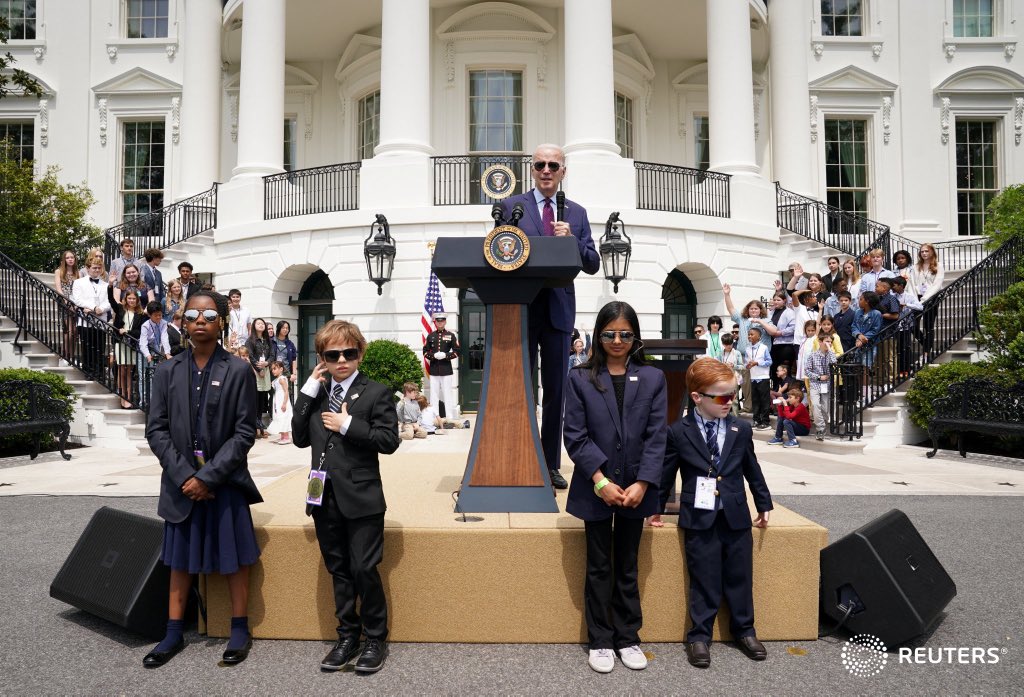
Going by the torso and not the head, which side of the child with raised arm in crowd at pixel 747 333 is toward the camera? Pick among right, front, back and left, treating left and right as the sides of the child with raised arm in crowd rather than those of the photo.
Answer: front

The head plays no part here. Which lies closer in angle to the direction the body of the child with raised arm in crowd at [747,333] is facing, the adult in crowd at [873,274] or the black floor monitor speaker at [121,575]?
the black floor monitor speaker

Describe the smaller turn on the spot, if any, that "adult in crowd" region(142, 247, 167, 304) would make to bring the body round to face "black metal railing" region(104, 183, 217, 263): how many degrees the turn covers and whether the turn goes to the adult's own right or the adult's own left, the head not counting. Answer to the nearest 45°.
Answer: approximately 135° to the adult's own left

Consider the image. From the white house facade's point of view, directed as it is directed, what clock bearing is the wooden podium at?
The wooden podium is roughly at 12 o'clock from the white house facade.

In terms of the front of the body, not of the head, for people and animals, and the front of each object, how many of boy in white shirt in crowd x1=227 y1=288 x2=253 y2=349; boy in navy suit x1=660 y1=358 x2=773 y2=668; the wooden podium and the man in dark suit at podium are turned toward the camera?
4

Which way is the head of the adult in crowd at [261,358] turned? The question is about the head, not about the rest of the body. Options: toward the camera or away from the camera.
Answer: toward the camera

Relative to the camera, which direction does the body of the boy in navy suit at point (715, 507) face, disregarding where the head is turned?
toward the camera

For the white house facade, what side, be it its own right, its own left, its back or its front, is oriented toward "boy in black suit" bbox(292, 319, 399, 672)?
front

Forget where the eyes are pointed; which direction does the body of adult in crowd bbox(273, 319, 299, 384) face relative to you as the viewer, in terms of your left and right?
facing the viewer
